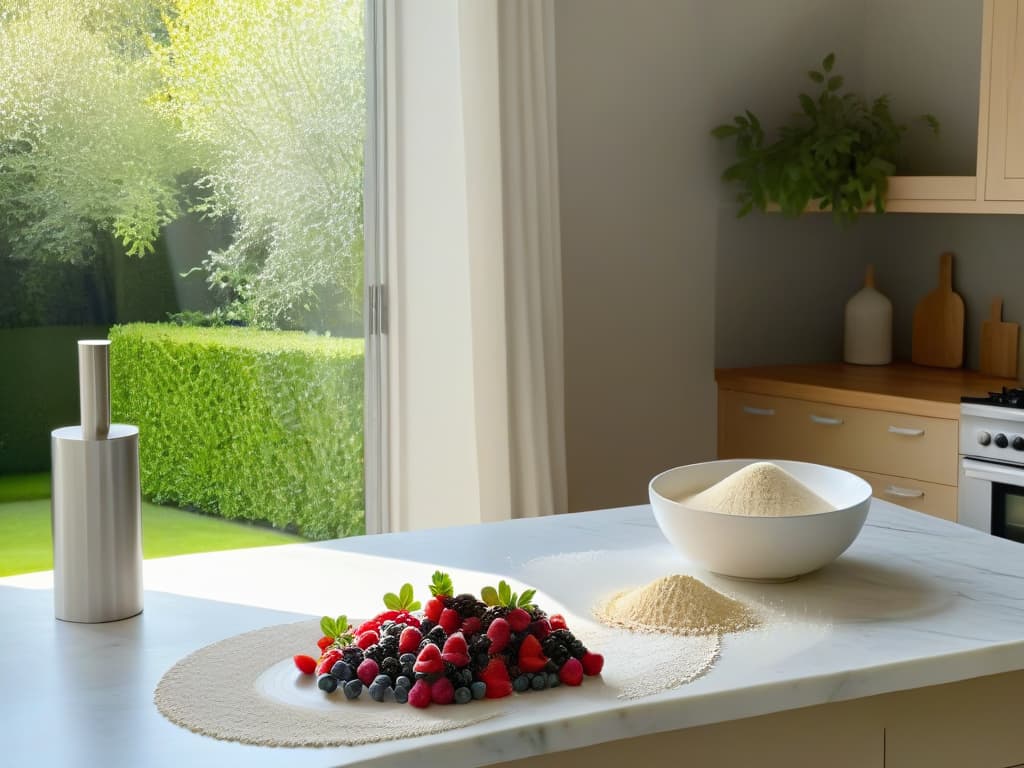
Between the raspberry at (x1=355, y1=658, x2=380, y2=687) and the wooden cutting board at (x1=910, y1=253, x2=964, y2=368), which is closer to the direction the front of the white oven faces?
the raspberry

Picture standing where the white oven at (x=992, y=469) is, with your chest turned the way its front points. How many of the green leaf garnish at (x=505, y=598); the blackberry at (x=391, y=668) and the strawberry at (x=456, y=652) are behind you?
0

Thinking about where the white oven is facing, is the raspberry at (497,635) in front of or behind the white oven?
in front

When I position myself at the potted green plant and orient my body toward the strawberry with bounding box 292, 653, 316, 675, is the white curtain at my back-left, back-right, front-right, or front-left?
front-right

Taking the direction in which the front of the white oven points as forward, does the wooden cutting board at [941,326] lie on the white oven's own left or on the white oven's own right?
on the white oven's own right

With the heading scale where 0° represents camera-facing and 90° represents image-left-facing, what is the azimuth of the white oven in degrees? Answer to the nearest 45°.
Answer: approximately 45°

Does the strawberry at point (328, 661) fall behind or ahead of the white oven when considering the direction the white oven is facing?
ahead

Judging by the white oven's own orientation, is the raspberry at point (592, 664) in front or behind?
in front

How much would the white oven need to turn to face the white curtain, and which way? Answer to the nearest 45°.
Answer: approximately 45° to its right
